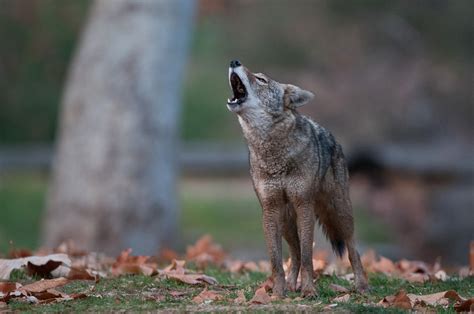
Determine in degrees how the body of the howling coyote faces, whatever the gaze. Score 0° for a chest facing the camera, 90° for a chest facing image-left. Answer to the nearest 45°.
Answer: approximately 45°

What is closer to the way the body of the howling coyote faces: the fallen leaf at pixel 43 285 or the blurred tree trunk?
the fallen leaf

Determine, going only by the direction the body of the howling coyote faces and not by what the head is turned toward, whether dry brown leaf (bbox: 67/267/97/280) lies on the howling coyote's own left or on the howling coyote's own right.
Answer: on the howling coyote's own right

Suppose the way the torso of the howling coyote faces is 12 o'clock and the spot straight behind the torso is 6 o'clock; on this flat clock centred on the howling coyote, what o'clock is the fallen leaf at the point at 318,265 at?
The fallen leaf is roughly at 5 o'clock from the howling coyote.
